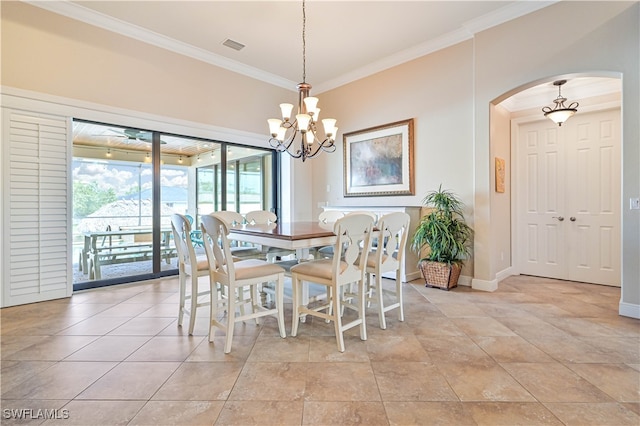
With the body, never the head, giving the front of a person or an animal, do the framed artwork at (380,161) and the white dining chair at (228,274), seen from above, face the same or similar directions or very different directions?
very different directions

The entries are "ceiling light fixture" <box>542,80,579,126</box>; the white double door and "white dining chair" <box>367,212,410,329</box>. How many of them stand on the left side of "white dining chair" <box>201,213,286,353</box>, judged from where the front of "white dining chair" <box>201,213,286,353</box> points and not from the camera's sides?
0

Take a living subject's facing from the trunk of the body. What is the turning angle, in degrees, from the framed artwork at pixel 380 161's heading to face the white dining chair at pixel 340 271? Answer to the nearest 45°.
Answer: approximately 45° to its left

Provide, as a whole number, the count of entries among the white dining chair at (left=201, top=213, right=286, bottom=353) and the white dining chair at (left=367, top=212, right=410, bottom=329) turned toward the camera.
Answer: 0

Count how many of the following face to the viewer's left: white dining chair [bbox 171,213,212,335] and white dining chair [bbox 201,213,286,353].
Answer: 0

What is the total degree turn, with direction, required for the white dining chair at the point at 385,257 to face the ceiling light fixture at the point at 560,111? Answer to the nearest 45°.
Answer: approximately 90° to its right

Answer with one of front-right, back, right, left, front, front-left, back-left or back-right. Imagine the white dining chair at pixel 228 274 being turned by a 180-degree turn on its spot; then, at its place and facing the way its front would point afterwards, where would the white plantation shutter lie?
right

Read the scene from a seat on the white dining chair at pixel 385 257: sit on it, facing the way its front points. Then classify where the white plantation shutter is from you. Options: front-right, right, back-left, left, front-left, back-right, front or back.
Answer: front-left

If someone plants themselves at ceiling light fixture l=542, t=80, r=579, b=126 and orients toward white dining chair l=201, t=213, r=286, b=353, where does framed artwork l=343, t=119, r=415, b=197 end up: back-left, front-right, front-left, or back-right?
front-right

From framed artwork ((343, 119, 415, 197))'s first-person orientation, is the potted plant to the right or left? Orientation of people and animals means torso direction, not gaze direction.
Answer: on its left

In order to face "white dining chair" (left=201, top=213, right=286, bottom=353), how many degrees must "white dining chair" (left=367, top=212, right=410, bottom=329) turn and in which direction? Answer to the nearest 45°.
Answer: approximately 90° to its left

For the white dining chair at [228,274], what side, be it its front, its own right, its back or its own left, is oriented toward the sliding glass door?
left

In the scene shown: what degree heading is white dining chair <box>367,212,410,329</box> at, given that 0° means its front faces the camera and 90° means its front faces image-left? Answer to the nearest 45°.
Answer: approximately 135°

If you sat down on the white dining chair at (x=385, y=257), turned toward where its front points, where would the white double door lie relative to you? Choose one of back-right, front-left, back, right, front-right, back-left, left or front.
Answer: right

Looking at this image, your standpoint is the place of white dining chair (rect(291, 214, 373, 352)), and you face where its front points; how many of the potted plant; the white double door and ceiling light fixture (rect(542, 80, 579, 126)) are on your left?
0

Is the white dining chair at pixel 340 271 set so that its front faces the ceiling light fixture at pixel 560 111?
no

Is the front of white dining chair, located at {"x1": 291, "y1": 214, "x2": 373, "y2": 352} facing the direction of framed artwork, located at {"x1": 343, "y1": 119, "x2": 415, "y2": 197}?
no

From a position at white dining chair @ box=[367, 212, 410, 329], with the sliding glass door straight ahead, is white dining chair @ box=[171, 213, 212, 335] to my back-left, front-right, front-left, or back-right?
front-left
